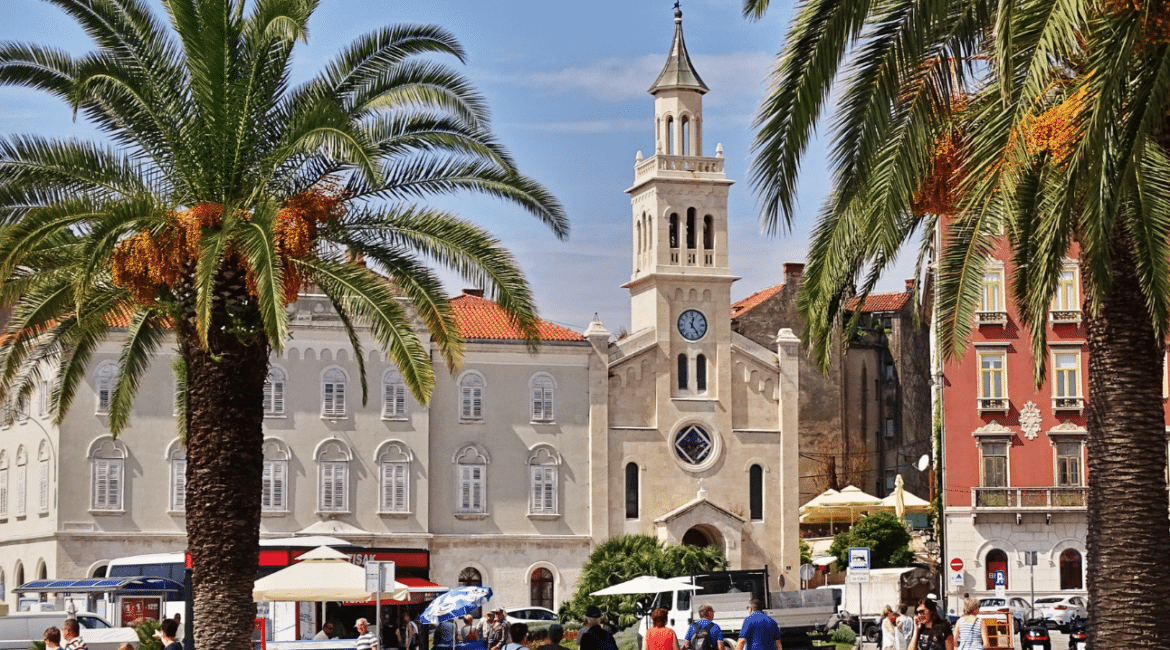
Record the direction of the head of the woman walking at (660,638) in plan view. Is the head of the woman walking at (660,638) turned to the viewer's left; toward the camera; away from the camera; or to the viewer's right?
away from the camera

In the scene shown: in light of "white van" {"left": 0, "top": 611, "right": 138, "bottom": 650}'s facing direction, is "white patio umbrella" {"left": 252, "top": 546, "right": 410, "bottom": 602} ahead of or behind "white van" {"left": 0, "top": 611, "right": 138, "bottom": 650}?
ahead

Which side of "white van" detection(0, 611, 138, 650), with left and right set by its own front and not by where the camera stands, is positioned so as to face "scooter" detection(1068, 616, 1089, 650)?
front

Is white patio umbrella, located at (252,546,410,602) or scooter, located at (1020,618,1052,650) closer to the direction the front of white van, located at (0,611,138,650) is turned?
the scooter

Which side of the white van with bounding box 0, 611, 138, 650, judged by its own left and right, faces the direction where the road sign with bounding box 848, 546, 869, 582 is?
front

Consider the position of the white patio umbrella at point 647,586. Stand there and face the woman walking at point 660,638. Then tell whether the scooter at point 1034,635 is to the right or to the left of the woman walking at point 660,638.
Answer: left

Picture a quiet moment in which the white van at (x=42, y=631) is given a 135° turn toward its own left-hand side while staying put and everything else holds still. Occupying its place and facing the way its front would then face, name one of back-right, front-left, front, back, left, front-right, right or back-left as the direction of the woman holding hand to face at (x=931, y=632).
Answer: back

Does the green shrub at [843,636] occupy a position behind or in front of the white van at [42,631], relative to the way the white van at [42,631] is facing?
in front

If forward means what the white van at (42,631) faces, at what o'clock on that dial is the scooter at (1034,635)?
The scooter is roughly at 12 o'clock from the white van.

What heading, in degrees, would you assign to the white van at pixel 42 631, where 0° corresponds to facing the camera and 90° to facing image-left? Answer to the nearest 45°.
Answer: approximately 270°
